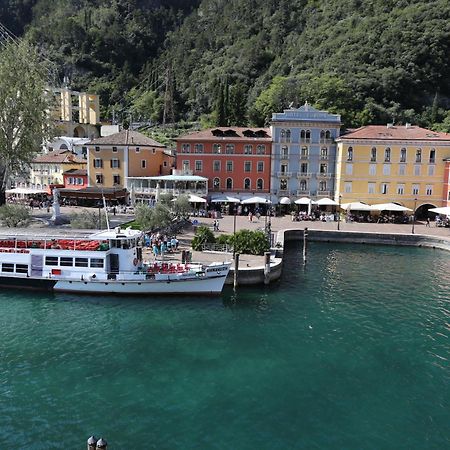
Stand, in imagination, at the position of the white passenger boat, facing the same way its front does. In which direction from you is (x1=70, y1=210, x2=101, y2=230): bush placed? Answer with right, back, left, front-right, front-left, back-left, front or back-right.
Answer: left

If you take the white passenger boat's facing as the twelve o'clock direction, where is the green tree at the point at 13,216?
The green tree is roughly at 8 o'clock from the white passenger boat.

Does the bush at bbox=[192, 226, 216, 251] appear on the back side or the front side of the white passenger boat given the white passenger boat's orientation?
on the front side

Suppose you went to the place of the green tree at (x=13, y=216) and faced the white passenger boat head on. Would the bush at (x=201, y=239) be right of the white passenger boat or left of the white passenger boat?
left

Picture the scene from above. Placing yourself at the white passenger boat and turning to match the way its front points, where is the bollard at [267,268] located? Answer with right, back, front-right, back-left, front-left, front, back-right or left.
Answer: front

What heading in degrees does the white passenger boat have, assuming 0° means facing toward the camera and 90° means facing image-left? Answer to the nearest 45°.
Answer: approximately 270°
